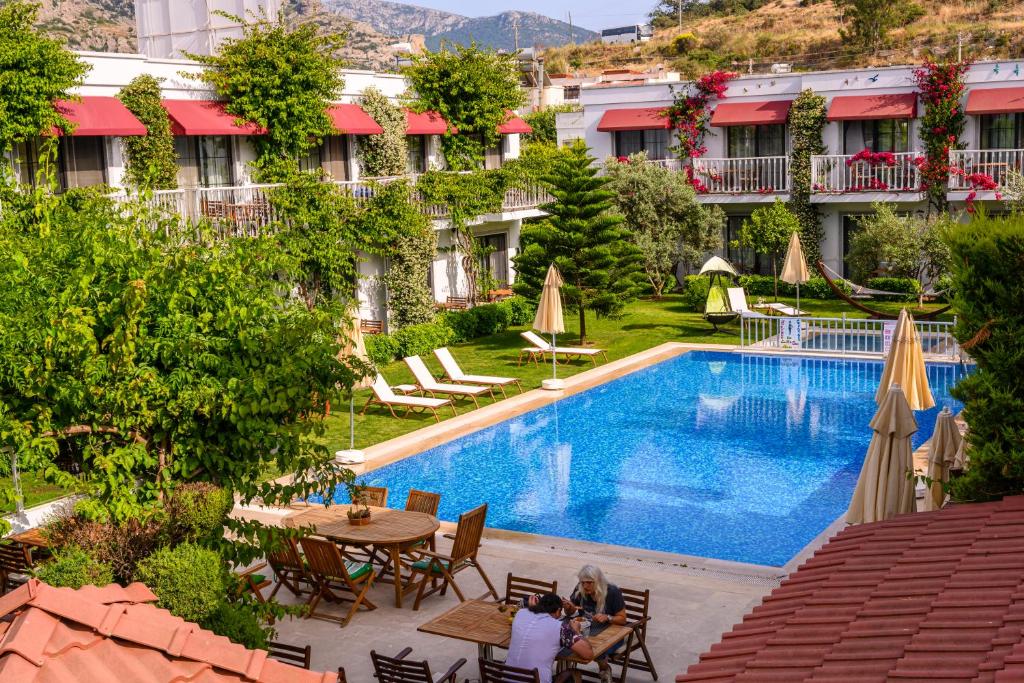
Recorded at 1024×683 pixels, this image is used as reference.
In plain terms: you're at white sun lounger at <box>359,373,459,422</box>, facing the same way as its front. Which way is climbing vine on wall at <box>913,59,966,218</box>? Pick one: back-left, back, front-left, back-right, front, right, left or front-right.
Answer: left

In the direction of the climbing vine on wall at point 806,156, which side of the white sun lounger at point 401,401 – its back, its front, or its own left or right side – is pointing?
left

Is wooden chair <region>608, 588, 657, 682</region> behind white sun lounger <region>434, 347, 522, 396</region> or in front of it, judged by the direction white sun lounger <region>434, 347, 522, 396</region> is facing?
in front

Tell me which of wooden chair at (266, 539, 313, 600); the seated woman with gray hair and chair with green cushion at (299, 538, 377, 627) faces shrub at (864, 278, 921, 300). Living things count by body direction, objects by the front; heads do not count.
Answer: the chair with green cushion

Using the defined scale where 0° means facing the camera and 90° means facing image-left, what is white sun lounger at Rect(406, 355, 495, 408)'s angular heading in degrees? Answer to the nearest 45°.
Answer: approximately 315°

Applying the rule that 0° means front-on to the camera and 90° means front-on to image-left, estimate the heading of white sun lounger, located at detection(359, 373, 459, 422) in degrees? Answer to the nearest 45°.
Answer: approximately 315°

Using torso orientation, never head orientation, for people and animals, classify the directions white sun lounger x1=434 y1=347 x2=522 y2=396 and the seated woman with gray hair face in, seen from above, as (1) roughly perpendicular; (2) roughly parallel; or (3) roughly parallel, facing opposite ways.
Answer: roughly perpendicular

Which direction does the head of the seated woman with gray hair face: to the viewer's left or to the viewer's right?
to the viewer's left

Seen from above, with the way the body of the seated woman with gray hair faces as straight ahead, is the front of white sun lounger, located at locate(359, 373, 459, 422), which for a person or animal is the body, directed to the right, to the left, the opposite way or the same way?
to the left

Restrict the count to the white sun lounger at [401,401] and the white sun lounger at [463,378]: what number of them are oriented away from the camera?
0
